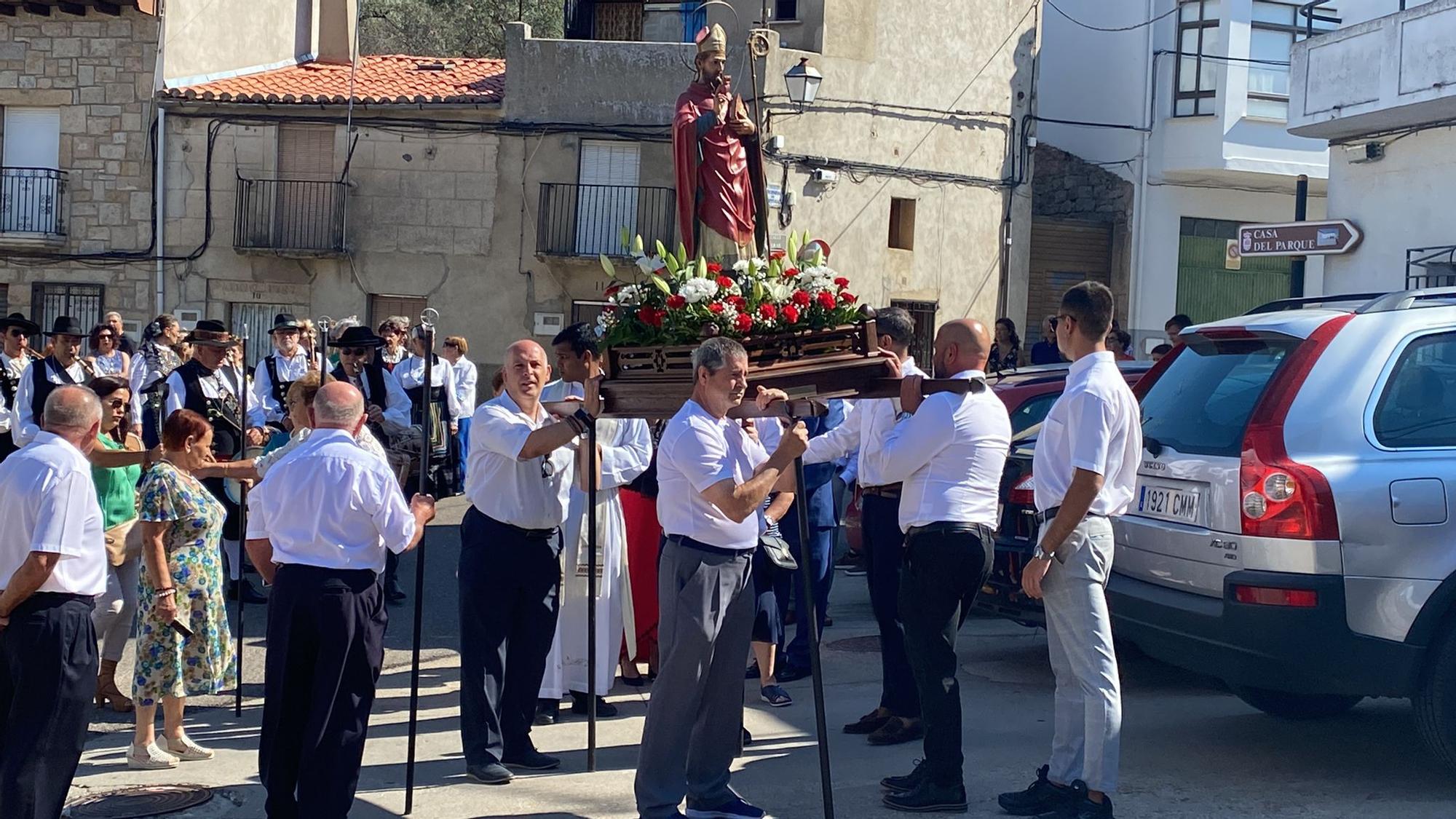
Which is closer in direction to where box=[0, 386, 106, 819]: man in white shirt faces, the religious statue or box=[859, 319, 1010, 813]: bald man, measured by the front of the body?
the religious statue

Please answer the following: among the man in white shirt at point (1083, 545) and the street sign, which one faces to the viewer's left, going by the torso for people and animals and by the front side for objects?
the man in white shirt

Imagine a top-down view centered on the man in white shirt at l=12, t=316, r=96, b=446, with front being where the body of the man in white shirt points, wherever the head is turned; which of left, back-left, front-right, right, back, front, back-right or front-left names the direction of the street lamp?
left

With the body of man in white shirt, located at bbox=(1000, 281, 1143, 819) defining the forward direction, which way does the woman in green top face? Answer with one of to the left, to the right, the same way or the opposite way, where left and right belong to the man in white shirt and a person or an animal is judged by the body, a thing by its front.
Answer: the opposite way

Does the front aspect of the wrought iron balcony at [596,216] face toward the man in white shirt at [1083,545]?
yes

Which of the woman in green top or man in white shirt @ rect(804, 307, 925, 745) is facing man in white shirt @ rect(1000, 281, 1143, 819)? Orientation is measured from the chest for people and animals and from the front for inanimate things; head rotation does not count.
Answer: the woman in green top

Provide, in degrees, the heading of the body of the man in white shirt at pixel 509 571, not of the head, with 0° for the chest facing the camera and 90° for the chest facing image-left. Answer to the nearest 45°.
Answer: approximately 315°

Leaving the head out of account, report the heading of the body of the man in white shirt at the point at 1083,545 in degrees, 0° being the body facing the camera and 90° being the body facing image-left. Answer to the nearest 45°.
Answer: approximately 90°

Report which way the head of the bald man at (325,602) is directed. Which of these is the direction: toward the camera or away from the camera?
away from the camera

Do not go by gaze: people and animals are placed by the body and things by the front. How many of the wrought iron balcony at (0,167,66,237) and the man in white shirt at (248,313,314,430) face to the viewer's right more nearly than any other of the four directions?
0

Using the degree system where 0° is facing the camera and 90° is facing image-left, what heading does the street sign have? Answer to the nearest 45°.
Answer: approximately 0°

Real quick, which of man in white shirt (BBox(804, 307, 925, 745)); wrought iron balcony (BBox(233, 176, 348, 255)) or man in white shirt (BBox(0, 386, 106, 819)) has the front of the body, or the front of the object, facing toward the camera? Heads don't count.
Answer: the wrought iron balcony

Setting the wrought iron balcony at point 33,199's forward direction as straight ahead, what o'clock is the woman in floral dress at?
The woman in floral dress is roughly at 12 o'clock from the wrought iron balcony.

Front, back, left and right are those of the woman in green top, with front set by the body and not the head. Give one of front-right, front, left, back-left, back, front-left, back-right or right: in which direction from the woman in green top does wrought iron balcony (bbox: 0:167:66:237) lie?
back-left
